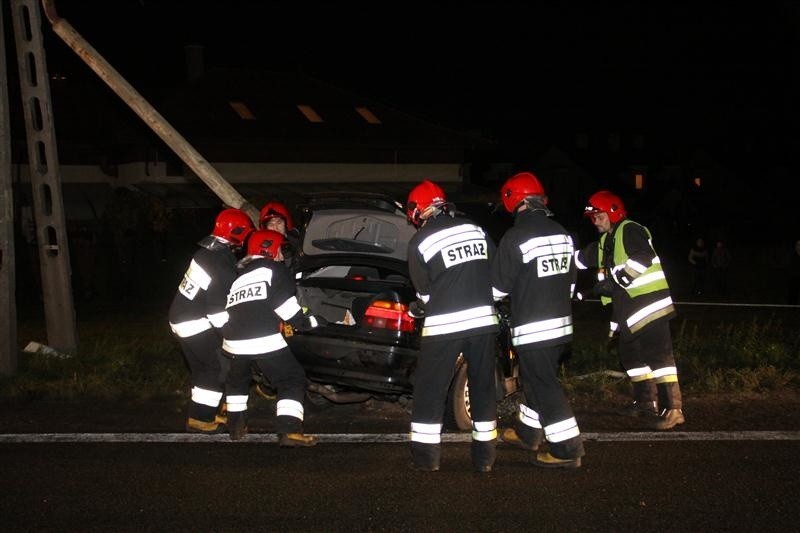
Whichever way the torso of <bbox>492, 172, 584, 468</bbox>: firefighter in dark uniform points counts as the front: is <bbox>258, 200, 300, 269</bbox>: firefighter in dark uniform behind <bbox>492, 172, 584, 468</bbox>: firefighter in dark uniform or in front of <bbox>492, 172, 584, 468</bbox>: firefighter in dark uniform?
in front

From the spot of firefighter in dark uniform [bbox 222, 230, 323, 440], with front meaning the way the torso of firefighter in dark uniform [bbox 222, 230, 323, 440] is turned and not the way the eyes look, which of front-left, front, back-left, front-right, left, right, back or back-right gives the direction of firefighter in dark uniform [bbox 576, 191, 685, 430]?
front-right

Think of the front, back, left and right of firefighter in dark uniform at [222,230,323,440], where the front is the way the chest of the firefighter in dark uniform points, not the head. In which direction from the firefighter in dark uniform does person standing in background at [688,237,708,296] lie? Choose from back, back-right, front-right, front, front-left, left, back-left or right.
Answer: front

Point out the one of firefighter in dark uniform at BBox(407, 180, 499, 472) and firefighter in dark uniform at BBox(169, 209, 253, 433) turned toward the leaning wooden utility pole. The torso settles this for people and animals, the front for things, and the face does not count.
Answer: firefighter in dark uniform at BBox(407, 180, 499, 472)

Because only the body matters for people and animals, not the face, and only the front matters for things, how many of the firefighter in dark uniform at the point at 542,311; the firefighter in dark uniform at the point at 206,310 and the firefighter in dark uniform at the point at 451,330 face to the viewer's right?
1

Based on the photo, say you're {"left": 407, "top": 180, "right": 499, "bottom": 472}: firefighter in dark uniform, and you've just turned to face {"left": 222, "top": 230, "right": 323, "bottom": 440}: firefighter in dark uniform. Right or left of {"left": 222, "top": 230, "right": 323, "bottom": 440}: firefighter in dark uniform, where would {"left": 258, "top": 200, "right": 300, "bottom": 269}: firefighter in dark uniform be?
right

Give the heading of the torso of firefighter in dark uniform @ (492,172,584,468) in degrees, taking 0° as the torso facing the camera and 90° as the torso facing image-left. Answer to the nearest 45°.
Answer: approximately 135°

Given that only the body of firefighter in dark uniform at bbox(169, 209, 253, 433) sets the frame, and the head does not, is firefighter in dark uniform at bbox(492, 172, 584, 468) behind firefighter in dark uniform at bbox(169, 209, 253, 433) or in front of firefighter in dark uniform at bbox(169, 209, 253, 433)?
in front

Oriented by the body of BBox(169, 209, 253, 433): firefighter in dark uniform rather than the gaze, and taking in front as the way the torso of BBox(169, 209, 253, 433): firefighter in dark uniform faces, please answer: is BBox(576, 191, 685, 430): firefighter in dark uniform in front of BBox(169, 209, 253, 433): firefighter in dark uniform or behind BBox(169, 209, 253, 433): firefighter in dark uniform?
in front

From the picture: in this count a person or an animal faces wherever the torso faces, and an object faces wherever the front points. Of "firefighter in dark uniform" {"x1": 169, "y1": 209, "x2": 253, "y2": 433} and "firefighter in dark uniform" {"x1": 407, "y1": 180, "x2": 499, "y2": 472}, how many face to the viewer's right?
1

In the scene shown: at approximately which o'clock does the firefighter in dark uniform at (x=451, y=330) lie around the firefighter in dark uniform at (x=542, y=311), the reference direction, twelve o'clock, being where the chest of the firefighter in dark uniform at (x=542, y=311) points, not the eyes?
the firefighter in dark uniform at (x=451, y=330) is roughly at 10 o'clock from the firefighter in dark uniform at (x=542, y=311).

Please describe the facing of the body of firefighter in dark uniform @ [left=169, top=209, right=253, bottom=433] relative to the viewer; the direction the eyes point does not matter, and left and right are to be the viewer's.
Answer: facing to the right of the viewer

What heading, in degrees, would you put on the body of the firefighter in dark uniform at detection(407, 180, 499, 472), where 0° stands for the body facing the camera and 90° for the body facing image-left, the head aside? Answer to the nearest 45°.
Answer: approximately 135°

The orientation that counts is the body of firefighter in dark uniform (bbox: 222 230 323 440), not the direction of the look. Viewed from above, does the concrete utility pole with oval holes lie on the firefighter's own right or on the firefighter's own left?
on the firefighter's own left

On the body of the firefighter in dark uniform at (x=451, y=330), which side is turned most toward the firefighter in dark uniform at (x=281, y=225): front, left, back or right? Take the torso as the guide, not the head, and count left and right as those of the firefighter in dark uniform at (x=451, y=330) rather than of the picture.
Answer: front
